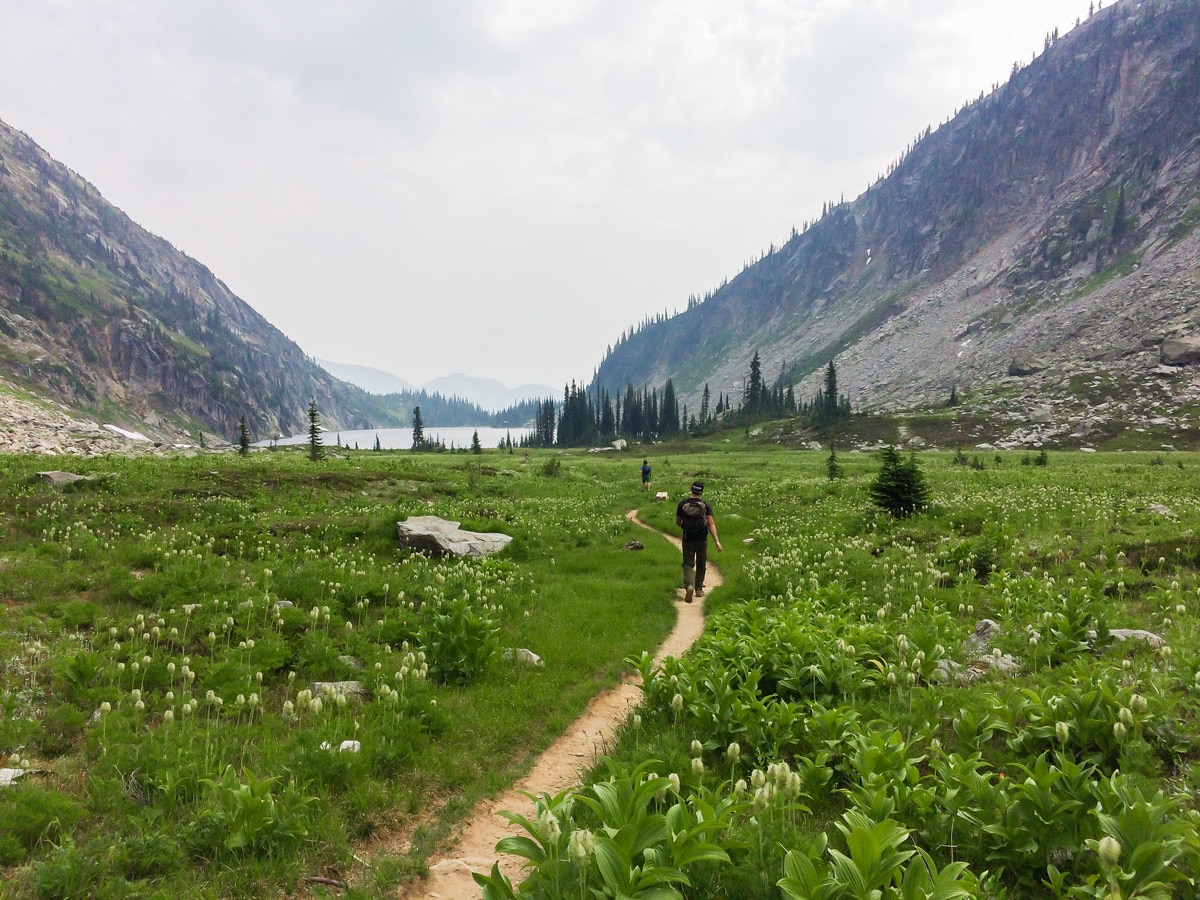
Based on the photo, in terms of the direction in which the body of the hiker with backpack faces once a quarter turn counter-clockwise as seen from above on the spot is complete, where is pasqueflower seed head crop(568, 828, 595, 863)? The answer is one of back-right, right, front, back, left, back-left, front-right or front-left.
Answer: left

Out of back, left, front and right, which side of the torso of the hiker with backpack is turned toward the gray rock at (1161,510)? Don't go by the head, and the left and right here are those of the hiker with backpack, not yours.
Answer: right

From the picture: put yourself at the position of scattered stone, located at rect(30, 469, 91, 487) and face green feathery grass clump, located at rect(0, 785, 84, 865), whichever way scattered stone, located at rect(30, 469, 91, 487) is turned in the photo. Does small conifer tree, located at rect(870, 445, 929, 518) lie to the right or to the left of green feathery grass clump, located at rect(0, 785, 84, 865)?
left

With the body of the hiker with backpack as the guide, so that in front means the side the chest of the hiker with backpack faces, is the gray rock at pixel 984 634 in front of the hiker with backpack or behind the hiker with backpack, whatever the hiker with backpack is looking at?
behind

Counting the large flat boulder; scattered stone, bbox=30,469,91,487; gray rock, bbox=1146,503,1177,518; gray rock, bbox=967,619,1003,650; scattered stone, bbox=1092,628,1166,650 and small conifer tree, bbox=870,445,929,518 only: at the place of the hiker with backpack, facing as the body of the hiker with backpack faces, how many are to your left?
2

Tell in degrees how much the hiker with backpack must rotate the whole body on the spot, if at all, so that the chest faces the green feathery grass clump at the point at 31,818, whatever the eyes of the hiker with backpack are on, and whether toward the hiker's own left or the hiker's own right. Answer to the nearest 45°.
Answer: approximately 135° to the hiker's own left

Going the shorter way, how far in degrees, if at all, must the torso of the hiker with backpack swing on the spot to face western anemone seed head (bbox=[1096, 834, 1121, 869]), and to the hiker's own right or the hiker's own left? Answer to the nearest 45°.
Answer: approximately 180°

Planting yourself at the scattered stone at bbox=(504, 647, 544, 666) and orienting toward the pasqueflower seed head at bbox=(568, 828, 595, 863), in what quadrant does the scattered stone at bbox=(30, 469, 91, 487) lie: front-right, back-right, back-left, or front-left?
back-right

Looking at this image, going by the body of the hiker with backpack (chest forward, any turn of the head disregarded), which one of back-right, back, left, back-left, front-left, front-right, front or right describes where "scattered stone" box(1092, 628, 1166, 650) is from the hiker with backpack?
back-right

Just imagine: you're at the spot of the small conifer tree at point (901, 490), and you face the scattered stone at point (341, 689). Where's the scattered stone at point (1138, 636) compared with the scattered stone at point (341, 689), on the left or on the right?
left

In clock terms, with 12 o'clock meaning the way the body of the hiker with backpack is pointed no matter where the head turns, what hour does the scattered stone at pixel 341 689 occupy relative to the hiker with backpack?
The scattered stone is roughly at 7 o'clock from the hiker with backpack.

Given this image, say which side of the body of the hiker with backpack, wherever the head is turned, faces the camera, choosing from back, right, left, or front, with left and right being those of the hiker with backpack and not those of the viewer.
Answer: back

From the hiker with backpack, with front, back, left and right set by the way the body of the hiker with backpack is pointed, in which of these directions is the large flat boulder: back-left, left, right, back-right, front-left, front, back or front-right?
left

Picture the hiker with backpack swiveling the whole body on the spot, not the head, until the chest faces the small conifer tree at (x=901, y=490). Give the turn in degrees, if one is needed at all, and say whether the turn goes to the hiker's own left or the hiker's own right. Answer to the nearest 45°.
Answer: approximately 45° to the hiker's own right

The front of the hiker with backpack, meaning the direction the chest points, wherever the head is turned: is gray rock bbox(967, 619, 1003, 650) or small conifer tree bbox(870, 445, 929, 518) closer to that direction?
the small conifer tree

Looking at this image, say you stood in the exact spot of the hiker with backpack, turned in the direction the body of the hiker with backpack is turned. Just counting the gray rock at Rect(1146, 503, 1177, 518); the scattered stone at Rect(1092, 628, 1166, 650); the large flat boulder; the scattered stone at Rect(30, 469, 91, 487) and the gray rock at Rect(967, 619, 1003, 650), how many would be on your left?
2

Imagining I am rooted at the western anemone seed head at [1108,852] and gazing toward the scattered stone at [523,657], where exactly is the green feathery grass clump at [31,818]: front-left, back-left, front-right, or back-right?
front-left
